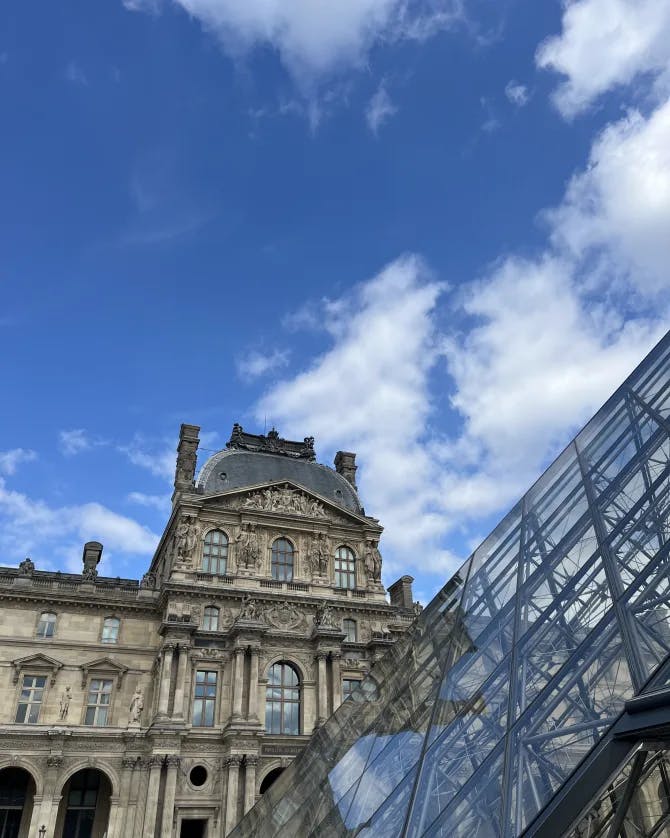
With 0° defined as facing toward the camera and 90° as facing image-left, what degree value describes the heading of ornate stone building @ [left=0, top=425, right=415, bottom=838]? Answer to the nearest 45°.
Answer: approximately 0°
